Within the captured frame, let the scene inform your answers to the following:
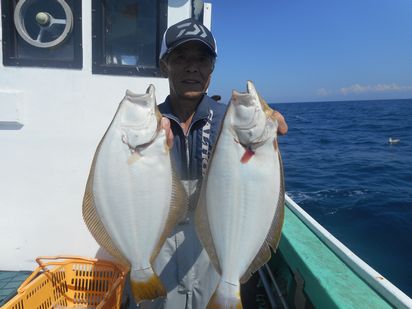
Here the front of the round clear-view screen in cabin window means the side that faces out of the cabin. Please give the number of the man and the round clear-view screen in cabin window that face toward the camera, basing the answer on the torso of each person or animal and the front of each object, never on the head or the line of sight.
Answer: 2

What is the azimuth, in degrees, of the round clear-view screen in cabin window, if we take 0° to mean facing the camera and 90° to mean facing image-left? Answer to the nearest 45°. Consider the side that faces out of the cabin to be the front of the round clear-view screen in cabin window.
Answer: approximately 0°
